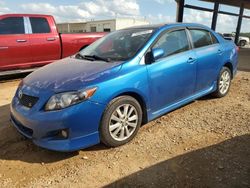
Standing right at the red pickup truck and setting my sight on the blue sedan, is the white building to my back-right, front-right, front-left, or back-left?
back-left

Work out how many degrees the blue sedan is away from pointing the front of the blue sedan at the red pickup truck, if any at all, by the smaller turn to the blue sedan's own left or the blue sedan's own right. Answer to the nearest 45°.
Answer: approximately 90° to the blue sedan's own right

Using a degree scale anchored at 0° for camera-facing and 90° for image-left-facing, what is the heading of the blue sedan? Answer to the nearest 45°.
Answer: approximately 45°

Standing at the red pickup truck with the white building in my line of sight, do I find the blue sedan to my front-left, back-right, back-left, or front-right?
back-right

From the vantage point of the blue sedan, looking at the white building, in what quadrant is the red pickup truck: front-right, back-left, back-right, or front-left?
front-left

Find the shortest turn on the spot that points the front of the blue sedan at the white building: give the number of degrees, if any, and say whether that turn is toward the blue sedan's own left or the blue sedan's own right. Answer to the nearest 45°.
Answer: approximately 135° to the blue sedan's own right

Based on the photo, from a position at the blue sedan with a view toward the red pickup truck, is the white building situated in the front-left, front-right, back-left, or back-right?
front-right
